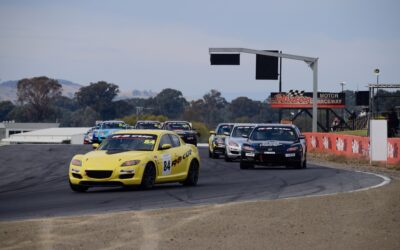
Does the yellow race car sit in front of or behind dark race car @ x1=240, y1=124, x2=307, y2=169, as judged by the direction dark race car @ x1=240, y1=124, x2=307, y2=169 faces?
in front

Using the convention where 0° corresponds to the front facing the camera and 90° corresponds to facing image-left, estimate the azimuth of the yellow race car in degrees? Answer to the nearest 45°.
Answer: approximately 45°

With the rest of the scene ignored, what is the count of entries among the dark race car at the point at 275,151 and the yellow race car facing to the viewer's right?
0

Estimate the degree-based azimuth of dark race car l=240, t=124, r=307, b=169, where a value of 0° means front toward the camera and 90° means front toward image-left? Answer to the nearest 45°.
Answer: approximately 0°

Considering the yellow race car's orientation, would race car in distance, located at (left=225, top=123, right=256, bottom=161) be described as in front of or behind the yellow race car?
behind
